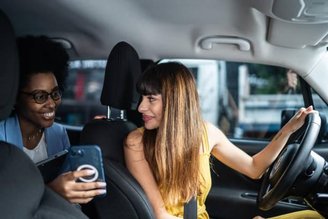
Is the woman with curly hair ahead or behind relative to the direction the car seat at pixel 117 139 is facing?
behind

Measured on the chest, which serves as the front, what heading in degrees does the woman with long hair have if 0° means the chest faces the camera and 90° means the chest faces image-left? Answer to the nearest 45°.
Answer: approximately 45°

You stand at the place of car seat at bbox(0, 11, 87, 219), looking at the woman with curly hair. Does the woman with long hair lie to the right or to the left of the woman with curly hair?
right

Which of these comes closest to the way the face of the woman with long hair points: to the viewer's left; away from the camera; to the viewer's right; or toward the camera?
to the viewer's left

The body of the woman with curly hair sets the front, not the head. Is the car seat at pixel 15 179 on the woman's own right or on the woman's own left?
on the woman's own right

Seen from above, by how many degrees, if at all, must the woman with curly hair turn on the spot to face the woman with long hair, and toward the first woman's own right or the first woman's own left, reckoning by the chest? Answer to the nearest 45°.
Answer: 0° — they already face them
